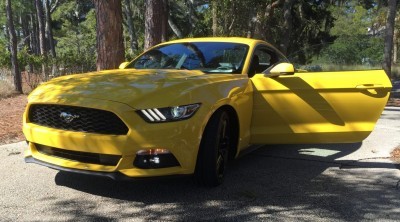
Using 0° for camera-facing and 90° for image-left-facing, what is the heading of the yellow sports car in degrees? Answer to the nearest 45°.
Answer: approximately 45°
